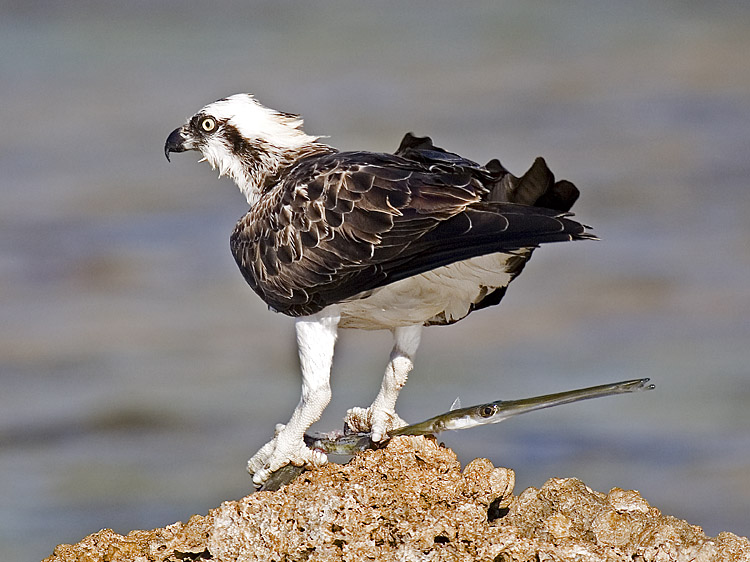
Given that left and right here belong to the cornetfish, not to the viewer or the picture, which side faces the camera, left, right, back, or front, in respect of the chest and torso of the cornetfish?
right

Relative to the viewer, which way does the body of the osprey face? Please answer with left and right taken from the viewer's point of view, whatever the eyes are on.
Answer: facing to the left of the viewer
